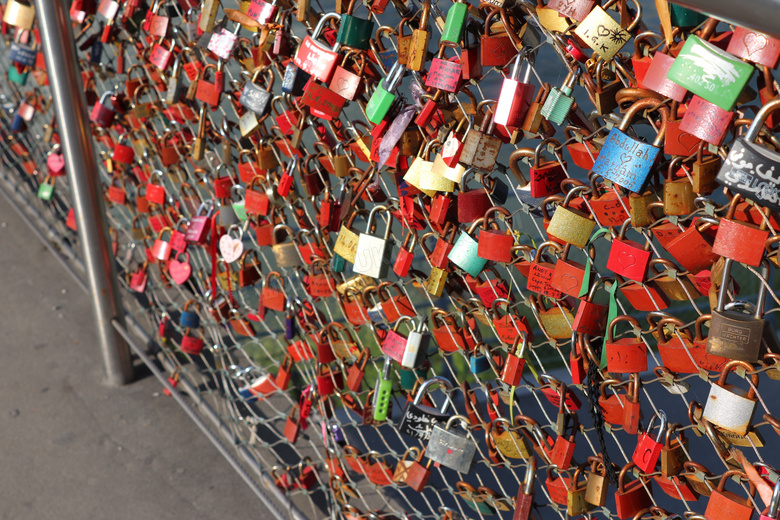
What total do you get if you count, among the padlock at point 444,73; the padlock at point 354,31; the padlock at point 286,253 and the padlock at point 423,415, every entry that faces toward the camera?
4

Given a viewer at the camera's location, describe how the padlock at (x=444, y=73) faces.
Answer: facing the viewer

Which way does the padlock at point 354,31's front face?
toward the camera

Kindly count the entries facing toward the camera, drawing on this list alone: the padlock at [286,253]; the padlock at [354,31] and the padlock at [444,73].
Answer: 3

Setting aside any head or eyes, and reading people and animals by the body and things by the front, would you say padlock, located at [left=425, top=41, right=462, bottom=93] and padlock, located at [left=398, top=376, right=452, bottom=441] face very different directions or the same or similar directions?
same or similar directions

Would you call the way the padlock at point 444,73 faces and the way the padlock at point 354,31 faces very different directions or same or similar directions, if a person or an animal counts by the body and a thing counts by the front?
same or similar directions

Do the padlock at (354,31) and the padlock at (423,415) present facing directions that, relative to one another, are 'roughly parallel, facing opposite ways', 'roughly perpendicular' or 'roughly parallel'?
roughly parallel

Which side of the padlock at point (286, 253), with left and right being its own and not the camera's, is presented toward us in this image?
front
